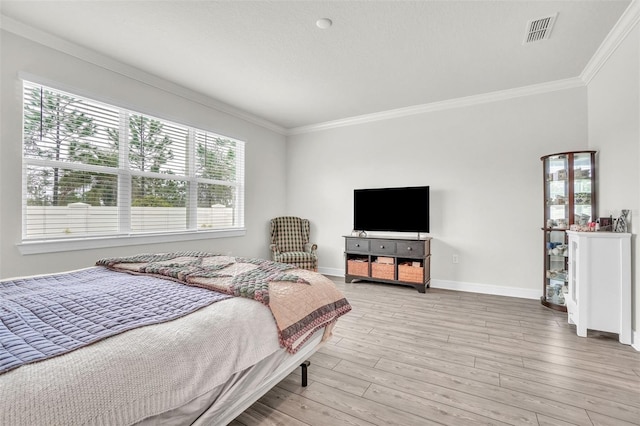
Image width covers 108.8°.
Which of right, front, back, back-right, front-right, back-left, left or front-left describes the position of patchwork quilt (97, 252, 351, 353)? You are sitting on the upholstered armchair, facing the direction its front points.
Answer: front-right

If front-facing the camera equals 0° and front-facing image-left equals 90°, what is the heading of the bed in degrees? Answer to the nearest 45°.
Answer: approximately 225°

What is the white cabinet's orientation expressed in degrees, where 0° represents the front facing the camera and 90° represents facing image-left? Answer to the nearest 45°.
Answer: approximately 90°

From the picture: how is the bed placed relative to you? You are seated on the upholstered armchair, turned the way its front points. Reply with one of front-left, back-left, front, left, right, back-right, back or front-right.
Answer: front-right

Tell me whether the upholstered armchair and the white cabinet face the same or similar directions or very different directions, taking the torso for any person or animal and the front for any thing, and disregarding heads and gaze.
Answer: very different directions

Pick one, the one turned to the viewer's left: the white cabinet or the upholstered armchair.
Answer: the white cabinet

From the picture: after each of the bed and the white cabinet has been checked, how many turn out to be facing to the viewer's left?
1
